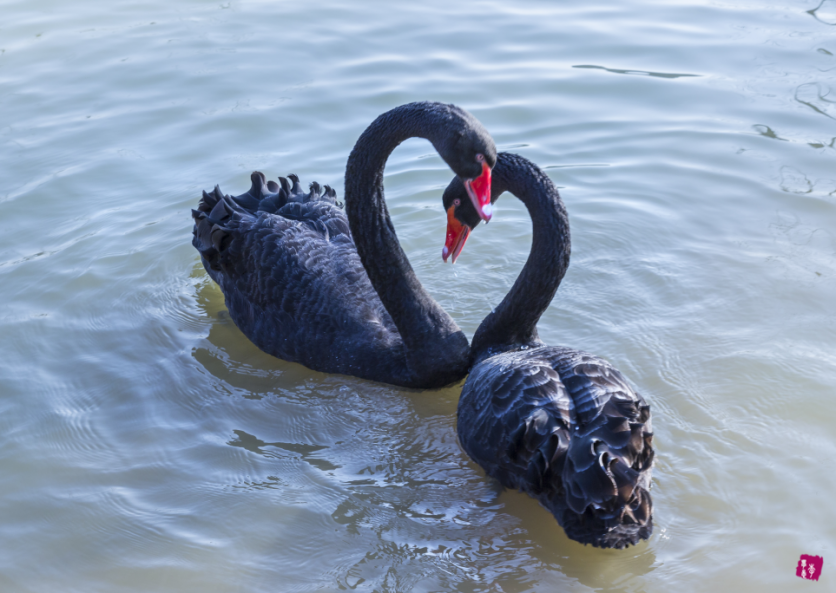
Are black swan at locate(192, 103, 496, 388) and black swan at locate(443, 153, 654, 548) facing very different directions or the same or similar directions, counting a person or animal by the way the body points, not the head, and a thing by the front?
very different directions

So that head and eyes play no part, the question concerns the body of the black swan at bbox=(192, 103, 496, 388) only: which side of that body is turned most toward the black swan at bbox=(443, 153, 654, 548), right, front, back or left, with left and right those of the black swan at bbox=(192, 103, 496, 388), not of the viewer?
front

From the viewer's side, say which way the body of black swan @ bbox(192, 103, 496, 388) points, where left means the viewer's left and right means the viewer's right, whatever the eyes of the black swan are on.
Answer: facing the viewer and to the right of the viewer

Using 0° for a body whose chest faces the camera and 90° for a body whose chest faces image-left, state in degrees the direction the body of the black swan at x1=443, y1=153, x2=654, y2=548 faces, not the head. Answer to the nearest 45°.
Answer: approximately 135°
